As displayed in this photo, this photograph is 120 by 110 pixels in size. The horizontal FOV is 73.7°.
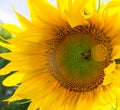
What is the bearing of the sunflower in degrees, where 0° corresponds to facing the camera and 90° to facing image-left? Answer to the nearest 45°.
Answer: approximately 0°
